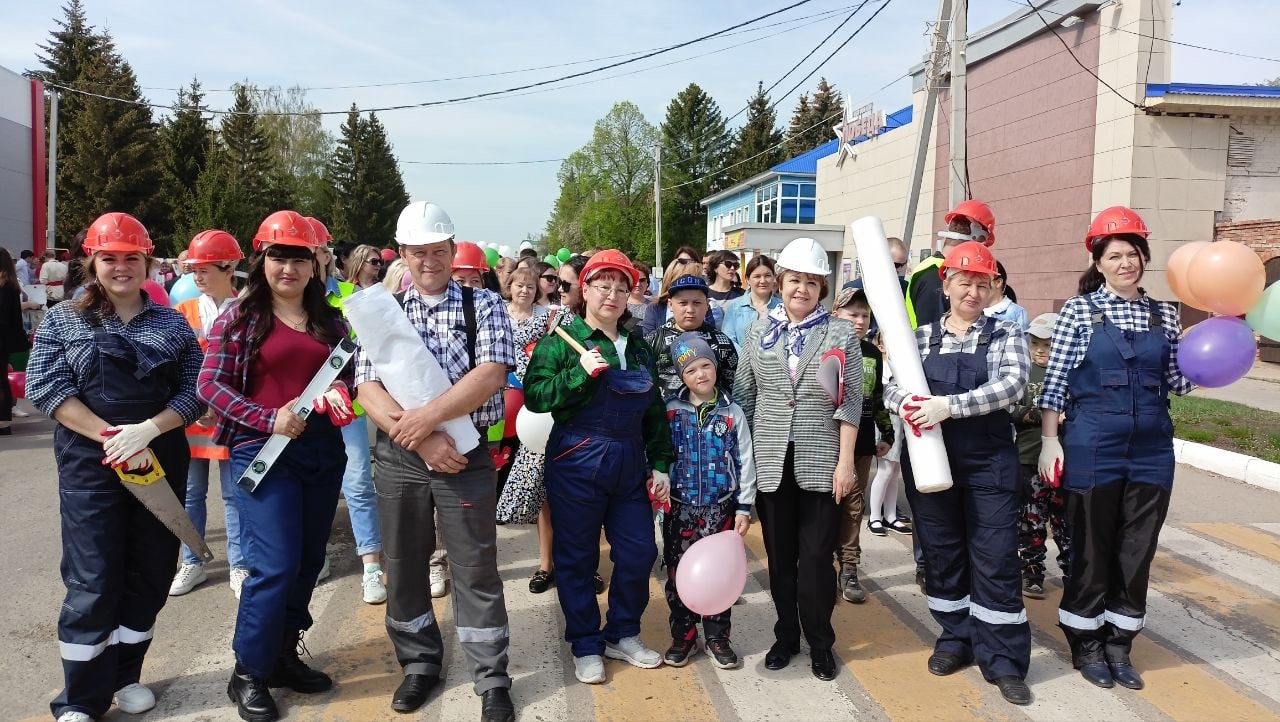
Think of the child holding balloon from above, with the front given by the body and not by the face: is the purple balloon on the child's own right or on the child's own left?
on the child's own left

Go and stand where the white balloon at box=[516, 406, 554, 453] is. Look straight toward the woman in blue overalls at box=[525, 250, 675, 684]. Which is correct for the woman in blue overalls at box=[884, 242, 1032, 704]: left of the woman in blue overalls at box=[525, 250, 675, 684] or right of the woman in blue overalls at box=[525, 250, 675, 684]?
left

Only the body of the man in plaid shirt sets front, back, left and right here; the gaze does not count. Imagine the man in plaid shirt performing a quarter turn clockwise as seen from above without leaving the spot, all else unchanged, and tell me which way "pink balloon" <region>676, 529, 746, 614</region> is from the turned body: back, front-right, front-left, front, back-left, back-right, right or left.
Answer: back

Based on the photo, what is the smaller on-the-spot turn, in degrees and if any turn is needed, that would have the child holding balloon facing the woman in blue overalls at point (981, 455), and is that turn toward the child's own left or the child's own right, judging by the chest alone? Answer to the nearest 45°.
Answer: approximately 90° to the child's own left

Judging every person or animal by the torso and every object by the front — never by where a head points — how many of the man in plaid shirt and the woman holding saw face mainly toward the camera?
2

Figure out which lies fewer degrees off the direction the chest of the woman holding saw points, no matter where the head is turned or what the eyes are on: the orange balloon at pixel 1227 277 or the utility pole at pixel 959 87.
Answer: the orange balloon

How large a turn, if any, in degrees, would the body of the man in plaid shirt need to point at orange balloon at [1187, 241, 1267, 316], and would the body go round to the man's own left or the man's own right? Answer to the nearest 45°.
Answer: approximately 90° to the man's own left

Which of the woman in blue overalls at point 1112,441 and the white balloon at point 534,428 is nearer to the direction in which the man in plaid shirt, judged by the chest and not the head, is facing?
the woman in blue overalls

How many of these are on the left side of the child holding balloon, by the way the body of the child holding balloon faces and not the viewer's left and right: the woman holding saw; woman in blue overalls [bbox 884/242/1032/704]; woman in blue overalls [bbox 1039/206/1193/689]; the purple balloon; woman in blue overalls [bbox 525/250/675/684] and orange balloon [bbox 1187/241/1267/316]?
4

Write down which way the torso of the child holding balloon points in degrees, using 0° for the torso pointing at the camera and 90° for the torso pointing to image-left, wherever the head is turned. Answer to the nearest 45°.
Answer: approximately 0°

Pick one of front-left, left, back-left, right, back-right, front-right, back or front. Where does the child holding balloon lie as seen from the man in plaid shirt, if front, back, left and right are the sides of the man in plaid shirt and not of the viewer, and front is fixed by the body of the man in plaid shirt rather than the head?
left
